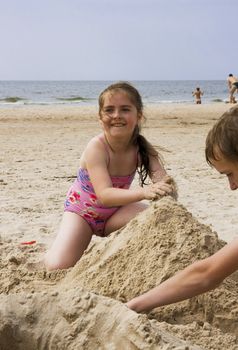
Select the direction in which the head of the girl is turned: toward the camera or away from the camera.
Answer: toward the camera
